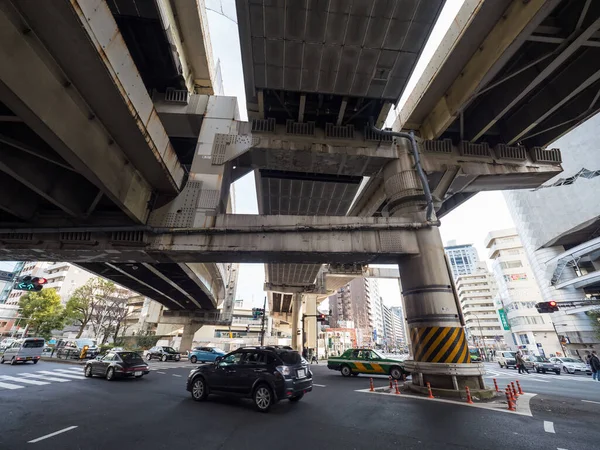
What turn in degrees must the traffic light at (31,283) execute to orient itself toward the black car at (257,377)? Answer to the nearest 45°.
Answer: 0° — it already faces it

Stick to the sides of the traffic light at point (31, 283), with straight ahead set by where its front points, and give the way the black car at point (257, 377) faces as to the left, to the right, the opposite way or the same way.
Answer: the opposite way

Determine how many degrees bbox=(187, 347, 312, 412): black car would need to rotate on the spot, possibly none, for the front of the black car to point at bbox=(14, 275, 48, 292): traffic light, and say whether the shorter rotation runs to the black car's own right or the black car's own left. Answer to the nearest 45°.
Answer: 0° — it already faces it

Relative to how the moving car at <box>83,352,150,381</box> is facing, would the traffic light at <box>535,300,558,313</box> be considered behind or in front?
behind

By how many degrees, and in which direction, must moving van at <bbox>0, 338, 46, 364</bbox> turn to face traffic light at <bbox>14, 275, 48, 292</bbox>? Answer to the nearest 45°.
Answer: approximately 135° to its left
